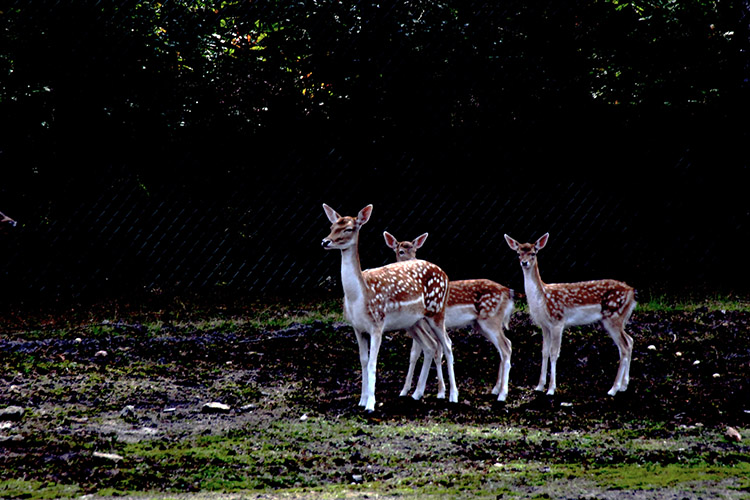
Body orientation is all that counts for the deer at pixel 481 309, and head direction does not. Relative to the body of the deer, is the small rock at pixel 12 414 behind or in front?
in front

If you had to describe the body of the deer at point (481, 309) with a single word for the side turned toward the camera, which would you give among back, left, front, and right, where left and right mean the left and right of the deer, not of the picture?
left

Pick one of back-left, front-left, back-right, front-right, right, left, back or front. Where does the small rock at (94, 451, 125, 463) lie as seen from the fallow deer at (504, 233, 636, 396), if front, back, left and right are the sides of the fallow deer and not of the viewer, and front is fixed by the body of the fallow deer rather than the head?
front-left

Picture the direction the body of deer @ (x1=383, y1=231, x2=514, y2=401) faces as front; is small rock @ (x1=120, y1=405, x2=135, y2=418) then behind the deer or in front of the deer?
in front

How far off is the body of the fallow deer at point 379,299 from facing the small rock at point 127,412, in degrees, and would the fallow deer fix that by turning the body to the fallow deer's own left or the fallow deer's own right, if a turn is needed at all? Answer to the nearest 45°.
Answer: approximately 45° to the fallow deer's own right

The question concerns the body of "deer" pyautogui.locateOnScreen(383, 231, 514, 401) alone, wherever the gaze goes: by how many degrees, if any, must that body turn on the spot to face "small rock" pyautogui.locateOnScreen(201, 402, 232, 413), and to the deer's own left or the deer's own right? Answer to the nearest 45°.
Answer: approximately 45° to the deer's own left

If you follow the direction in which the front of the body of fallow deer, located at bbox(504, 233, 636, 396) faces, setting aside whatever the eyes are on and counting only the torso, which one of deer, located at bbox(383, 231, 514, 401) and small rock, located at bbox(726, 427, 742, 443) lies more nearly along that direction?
the deer

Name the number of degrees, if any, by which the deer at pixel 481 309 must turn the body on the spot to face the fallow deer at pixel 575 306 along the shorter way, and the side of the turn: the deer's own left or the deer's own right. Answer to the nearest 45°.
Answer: approximately 180°

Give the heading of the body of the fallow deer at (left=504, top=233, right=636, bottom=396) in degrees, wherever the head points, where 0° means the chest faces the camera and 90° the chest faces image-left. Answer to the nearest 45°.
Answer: approximately 90°

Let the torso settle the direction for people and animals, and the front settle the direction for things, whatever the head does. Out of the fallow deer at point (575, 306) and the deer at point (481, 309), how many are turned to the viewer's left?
2
